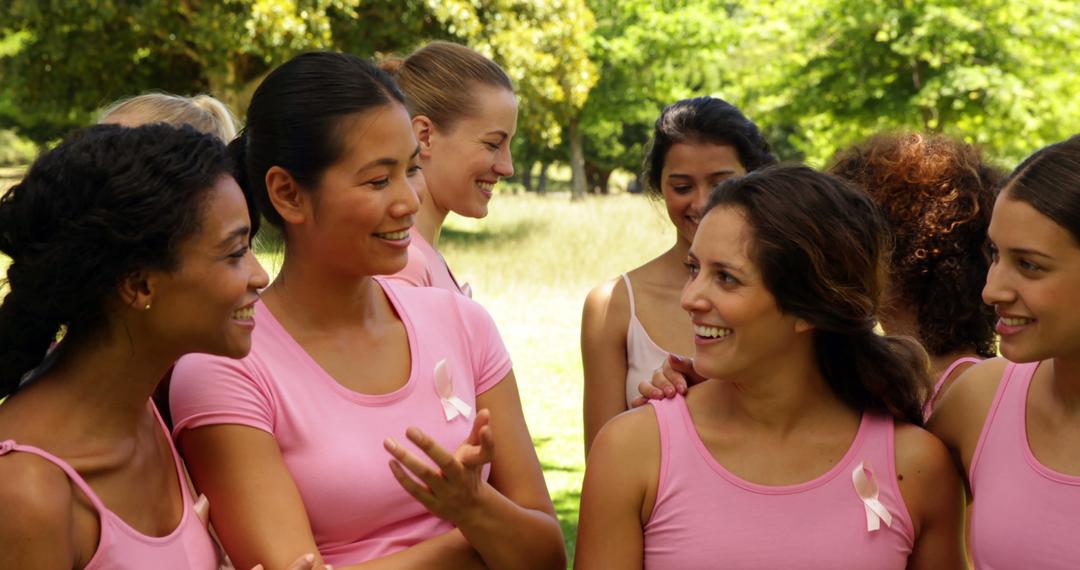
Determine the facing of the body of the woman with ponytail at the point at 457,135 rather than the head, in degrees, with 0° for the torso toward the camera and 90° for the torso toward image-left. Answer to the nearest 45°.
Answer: approximately 270°

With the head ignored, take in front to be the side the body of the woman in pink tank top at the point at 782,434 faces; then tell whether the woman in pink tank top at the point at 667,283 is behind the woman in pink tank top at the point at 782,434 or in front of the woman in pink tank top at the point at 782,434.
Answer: behind

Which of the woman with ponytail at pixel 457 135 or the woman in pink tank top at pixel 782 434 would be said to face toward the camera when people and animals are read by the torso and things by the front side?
the woman in pink tank top

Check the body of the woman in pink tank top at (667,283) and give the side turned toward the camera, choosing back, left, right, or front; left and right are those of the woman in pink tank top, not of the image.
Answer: front

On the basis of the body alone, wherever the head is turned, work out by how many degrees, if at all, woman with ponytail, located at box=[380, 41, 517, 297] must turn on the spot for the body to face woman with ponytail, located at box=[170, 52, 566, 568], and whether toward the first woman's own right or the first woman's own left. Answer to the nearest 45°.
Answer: approximately 90° to the first woman's own right

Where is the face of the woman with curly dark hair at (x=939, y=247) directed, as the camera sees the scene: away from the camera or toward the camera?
away from the camera

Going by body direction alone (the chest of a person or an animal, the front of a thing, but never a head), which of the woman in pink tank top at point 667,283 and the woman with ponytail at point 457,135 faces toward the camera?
the woman in pink tank top

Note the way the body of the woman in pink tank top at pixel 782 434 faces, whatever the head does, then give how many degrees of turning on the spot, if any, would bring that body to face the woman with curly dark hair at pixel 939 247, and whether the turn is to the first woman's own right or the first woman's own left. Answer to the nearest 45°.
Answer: approximately 180°

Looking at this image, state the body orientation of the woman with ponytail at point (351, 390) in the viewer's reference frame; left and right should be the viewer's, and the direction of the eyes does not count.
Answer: facing the viewer and to the right of the viewer

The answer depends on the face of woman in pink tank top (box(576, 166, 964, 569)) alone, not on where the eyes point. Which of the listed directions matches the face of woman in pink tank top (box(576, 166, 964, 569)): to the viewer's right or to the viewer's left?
to the viewer's left

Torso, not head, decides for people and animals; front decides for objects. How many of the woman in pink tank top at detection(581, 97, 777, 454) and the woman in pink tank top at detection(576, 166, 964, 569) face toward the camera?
2
